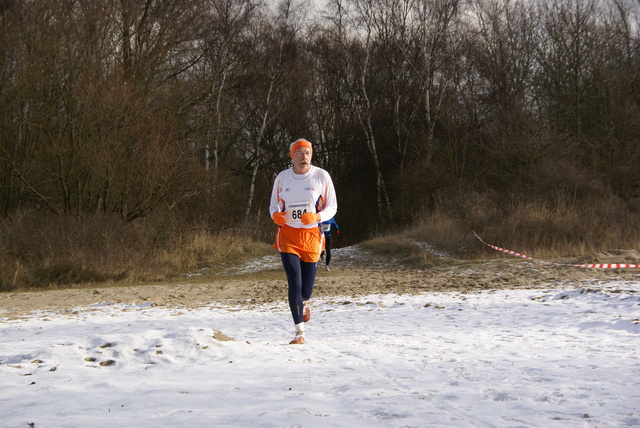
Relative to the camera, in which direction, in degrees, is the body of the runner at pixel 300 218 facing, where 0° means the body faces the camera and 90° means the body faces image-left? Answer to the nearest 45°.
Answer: approximately 0°
